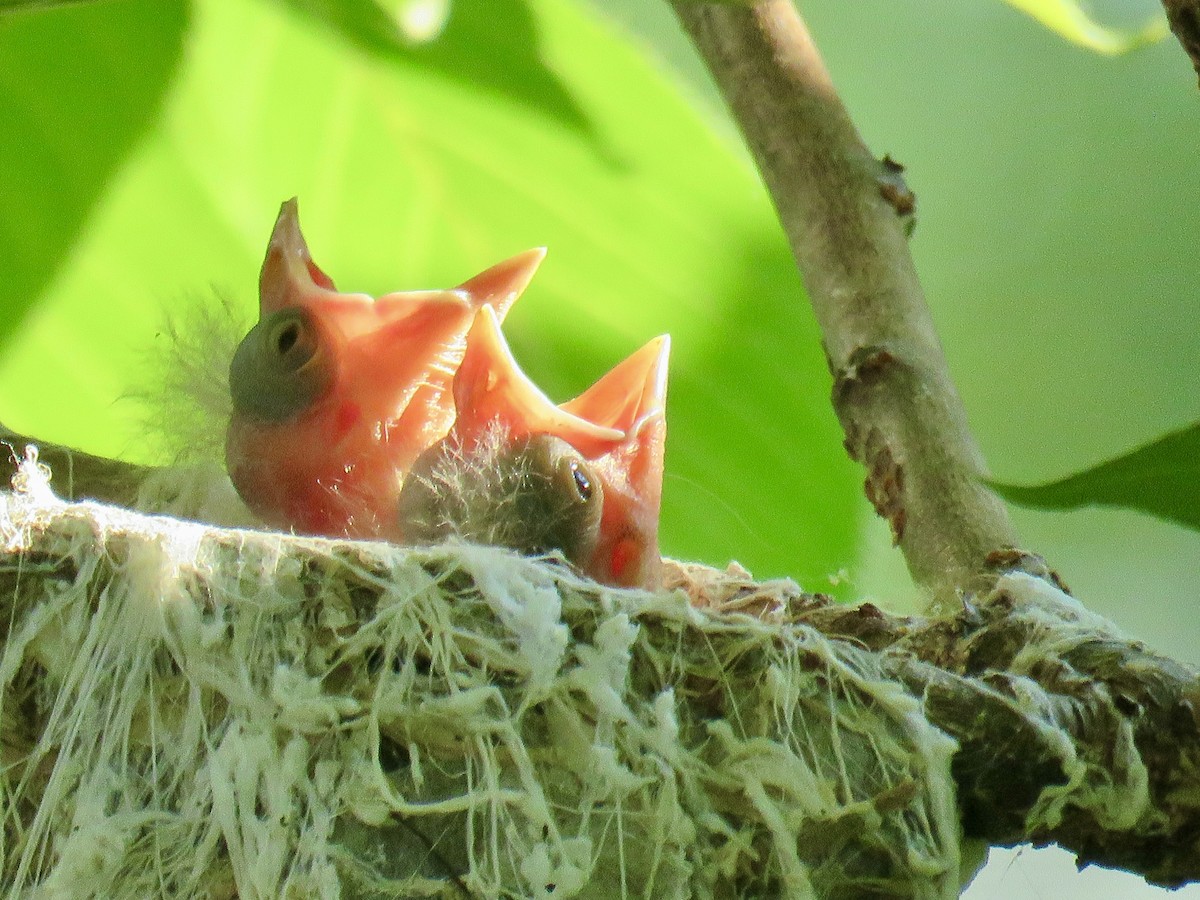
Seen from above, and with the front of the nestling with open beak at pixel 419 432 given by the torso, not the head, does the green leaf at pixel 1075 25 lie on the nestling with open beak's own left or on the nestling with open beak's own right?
on the nestling with open beak's own left

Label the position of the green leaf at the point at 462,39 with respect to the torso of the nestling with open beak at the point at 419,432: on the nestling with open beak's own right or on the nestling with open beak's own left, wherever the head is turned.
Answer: on the nestling with open beak's own left

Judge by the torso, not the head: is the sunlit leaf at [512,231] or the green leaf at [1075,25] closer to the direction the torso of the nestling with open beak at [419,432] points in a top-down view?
the green leaf
